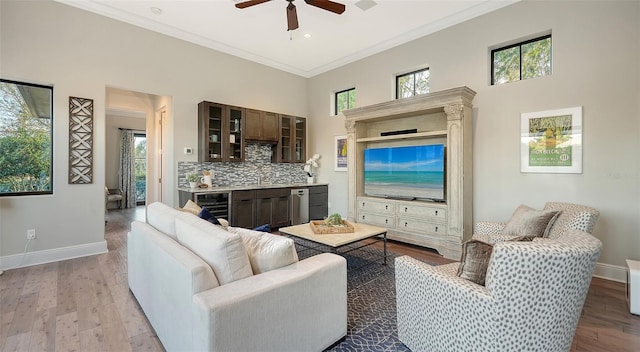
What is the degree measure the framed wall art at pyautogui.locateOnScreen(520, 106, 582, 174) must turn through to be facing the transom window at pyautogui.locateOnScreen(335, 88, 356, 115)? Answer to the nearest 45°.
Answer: approximately 45° to its right

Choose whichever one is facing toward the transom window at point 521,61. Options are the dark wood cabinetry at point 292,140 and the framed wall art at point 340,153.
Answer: the dark wood cabinetry

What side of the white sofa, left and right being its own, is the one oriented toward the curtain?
left

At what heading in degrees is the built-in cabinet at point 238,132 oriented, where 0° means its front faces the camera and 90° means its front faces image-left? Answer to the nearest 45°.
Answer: approximately 315°

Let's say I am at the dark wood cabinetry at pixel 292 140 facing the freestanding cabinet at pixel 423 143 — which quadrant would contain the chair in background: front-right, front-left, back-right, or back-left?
back-right

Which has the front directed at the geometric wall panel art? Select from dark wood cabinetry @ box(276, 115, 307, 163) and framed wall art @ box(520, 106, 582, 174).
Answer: the framed wall art

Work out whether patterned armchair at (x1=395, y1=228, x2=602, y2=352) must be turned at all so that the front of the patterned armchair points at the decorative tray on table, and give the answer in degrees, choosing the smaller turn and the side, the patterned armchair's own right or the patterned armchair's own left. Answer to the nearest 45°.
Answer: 0° — it already faces it

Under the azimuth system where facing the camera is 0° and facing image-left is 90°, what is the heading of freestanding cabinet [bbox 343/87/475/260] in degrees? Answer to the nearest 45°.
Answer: approximately 45°

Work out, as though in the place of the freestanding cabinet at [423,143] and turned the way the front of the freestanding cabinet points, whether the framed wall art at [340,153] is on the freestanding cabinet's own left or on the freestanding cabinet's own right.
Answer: on the freestanding cabinet's own right

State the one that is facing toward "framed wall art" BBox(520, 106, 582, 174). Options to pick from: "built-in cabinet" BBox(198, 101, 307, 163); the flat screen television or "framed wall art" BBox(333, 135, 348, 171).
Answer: the built-in cabinet

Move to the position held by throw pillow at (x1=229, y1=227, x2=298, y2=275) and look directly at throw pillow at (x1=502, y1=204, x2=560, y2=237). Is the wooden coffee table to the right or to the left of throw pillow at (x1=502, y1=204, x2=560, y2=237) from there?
left

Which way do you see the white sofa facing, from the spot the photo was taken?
facing away from the viewer and to the right of the viewer
